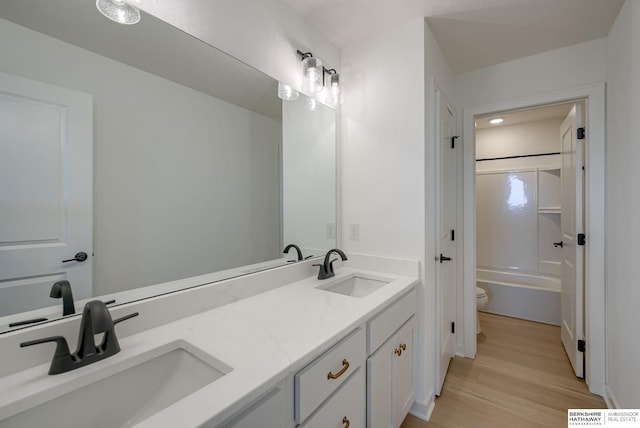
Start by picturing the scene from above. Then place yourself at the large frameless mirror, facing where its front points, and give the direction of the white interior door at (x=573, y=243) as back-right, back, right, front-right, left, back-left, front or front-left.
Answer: front-left

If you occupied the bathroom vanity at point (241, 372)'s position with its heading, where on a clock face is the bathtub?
The bathtub is roughly at 10 o'clock from the bathroom vanity.

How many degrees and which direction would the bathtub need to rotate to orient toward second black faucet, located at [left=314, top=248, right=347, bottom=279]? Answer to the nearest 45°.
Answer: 0° — it already faces it

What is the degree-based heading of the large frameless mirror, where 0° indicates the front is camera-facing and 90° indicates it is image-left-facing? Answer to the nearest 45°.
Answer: approximately 315°

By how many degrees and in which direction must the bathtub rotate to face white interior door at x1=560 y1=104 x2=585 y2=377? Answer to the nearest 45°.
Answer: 0° — it already faces it

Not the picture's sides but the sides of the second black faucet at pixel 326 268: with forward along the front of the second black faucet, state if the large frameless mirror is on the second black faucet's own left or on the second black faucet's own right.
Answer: on the second black faucet's own right

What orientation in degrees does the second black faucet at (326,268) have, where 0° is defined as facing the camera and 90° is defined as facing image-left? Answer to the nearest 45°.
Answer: approximately 315°

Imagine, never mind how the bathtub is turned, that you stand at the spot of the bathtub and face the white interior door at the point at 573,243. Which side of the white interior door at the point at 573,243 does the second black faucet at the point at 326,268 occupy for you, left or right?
right

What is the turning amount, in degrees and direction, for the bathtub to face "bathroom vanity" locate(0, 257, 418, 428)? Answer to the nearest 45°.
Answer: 0° — it already faces it

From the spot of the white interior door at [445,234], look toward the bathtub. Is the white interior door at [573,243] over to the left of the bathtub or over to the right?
right

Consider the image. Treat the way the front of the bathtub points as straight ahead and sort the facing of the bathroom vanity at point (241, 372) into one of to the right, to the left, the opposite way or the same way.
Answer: to the left

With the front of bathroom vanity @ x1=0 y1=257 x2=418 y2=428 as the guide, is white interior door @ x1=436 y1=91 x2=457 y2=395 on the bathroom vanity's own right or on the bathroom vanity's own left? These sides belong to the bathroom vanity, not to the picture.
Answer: on the bathroom vanity's own left
